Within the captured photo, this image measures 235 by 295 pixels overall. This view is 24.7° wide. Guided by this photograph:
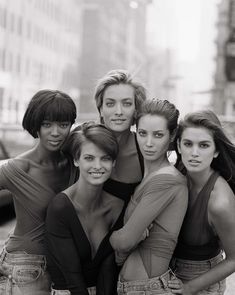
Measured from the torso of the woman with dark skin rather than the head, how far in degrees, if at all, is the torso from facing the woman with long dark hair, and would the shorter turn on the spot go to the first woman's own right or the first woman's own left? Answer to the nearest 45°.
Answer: approximately 45° to the first woman's own left

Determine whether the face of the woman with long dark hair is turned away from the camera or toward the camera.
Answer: toward the camera

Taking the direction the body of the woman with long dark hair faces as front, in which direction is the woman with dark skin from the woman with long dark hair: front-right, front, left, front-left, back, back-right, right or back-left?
front-right

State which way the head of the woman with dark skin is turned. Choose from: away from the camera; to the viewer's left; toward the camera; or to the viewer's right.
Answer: toward the camera

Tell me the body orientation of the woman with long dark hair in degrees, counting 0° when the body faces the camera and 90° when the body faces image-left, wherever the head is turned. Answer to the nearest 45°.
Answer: approximately 45°

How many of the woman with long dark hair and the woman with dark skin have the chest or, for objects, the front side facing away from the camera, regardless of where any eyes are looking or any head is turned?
0

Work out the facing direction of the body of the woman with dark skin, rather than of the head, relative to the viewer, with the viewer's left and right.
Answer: facing the viewer and to the right of the viewer
